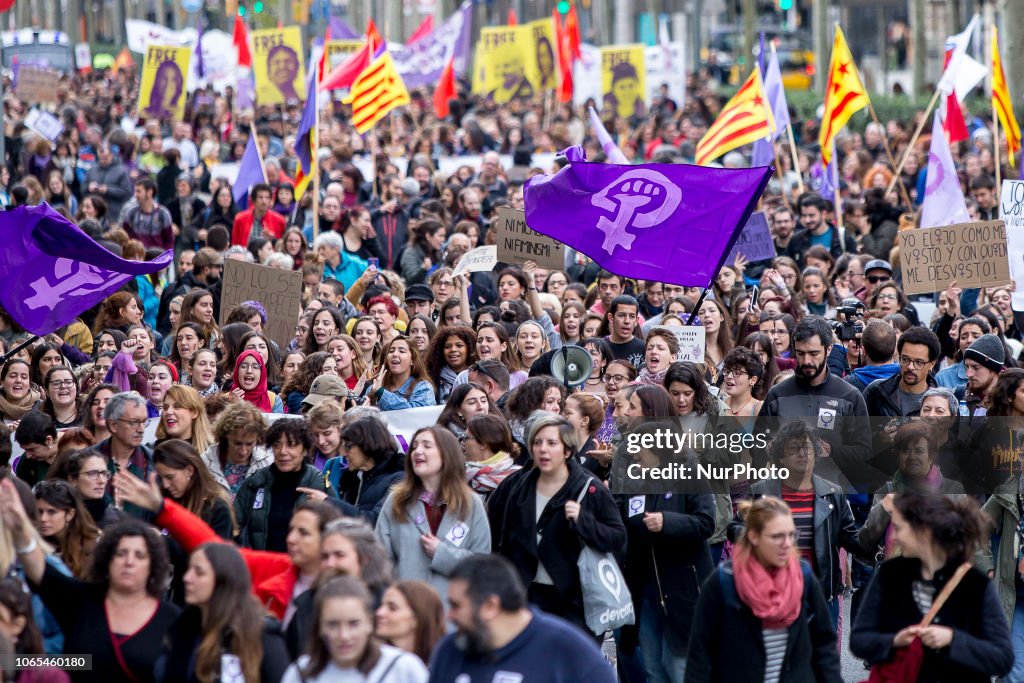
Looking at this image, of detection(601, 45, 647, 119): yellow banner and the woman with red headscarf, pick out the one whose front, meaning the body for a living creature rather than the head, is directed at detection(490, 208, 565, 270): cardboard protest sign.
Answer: the yellow banner

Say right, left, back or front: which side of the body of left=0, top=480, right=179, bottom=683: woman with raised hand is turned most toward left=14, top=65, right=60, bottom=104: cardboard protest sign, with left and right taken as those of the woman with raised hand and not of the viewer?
back

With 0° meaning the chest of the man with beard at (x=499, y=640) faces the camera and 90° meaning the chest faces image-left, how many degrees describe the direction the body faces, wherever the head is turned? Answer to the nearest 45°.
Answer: approximately 45°

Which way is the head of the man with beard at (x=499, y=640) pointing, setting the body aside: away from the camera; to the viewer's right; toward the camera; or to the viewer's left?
to the viewer's left

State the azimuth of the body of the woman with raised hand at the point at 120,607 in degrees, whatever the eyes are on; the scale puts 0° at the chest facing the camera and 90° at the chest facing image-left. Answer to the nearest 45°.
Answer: approximately 0°

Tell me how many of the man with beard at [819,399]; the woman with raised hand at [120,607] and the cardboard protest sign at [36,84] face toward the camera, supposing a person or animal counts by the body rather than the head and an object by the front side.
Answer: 3

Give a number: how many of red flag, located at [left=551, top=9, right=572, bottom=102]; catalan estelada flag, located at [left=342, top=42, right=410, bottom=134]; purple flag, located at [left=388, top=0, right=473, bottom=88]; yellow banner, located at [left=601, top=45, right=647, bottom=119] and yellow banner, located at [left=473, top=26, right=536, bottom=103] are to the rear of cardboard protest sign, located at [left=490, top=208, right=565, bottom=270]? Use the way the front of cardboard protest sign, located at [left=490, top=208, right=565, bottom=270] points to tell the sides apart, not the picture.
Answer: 5

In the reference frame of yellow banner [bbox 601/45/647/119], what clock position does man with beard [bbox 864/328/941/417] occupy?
The man with beard is roughly at 12 o'clock from the yellow banner.
